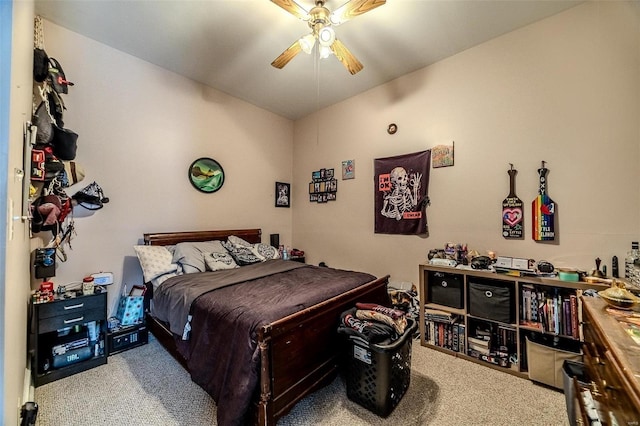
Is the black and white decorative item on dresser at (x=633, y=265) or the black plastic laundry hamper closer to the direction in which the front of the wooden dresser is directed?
the black plastic laundry hamper

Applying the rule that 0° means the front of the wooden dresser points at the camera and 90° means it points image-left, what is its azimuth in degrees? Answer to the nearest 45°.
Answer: approximately 90°

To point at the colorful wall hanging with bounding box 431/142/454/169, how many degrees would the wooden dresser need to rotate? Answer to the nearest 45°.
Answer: approximately 45° to its right

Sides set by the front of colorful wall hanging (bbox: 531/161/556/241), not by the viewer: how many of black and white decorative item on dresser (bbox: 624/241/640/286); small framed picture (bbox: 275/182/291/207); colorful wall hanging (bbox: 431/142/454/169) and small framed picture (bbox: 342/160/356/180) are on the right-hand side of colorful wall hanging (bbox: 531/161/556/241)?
3

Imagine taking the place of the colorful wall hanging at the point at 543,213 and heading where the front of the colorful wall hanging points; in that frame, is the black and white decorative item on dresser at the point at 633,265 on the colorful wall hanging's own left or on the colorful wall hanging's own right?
on the colorful wall hanging's own left
